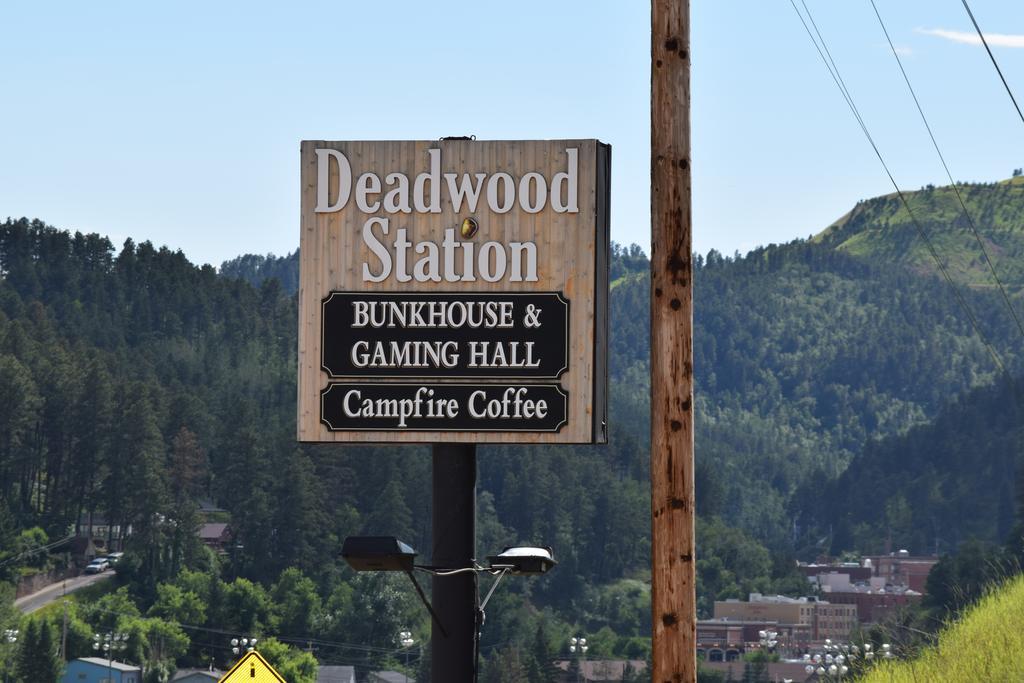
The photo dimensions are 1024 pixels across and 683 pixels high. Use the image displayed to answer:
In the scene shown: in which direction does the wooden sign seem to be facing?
toward the camera

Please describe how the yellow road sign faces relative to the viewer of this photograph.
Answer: facing the viewer

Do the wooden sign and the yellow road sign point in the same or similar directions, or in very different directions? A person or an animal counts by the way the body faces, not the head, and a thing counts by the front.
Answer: same or similar directions

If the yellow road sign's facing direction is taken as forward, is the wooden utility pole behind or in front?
in front

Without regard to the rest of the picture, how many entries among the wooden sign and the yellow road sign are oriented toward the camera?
2
